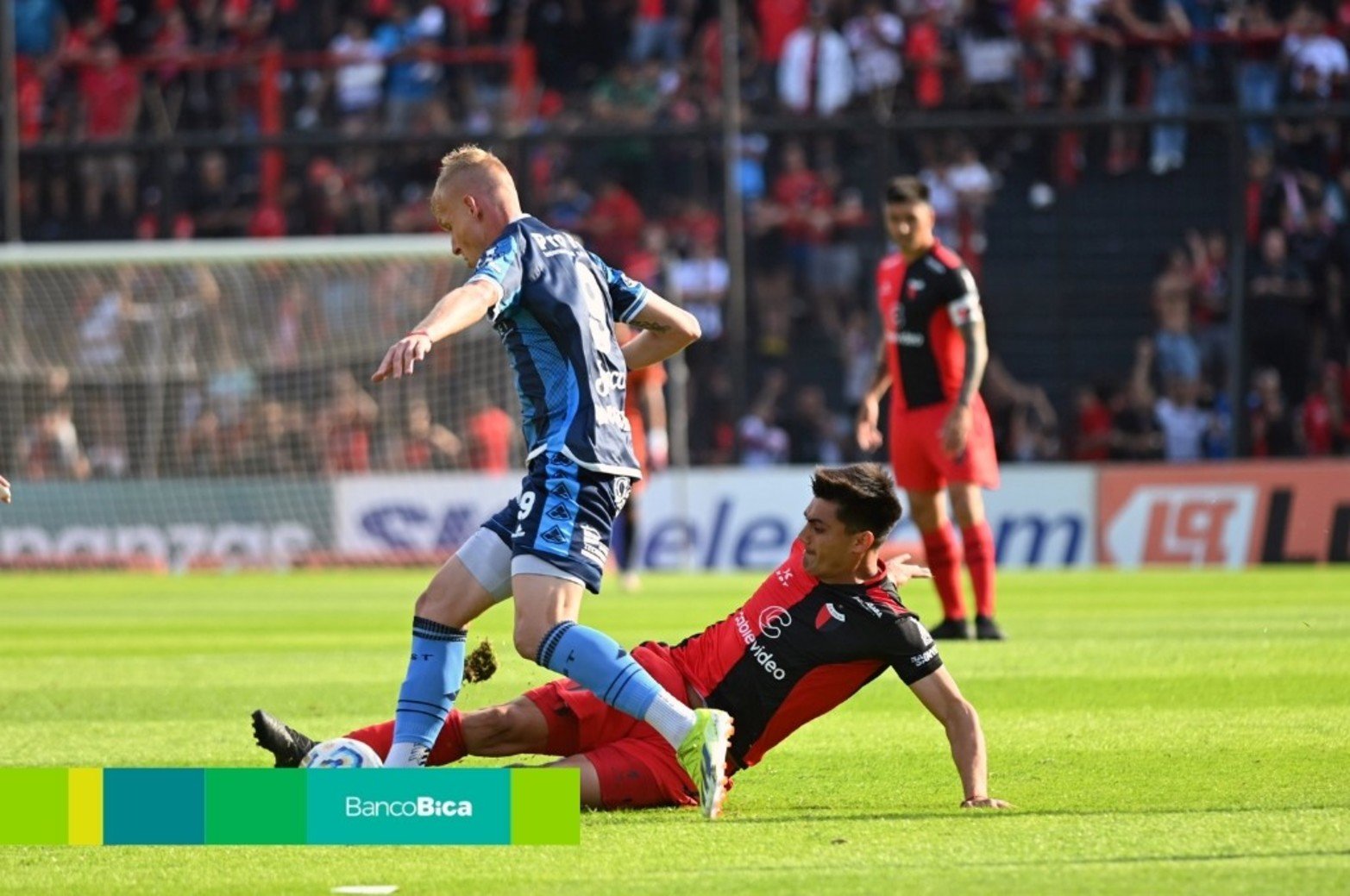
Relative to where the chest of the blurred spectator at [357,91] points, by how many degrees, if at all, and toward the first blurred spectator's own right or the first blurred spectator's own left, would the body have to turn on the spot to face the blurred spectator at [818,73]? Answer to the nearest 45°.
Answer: approximately 45° to the first blurred spectator's own left

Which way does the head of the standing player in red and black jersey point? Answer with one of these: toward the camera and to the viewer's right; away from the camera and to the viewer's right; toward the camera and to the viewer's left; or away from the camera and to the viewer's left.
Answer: toward the camera and to the viewer's left

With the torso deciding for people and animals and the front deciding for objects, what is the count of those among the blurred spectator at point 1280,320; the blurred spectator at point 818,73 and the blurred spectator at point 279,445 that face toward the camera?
3

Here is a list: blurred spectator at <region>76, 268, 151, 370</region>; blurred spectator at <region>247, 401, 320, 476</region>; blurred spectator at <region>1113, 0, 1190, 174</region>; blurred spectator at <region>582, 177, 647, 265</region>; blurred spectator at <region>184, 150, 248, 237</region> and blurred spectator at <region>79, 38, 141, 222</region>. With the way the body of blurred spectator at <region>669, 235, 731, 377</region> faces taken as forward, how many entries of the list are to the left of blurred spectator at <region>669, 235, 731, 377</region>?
1

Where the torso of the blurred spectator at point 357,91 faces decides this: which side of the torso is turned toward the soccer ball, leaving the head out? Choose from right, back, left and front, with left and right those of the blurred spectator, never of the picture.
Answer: front

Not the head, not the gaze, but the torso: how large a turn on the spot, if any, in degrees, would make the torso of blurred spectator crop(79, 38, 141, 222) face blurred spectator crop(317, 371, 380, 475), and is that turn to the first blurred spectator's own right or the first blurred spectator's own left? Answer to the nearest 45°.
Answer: approximately 45° to the first blurred spectator's own left

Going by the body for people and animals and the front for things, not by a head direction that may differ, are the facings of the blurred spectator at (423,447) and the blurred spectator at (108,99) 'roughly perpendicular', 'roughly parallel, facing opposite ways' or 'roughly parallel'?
roughly parallel

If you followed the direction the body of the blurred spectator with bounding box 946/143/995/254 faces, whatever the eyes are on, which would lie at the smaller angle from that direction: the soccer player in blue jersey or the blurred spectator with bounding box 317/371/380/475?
the soccer player in blue jersey

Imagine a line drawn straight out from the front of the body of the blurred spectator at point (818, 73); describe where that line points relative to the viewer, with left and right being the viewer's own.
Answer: facing the viewer

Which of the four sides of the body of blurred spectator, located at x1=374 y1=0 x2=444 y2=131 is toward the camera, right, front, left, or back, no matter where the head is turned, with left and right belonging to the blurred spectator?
front

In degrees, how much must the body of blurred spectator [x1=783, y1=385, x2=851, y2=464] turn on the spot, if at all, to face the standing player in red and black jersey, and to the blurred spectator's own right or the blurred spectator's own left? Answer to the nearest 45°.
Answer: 0° — they already face them

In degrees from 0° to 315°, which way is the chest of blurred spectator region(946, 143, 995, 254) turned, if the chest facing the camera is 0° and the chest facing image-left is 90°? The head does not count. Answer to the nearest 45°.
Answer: approximately 0°

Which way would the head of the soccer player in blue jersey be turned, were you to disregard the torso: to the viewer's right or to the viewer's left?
to the viewer's left

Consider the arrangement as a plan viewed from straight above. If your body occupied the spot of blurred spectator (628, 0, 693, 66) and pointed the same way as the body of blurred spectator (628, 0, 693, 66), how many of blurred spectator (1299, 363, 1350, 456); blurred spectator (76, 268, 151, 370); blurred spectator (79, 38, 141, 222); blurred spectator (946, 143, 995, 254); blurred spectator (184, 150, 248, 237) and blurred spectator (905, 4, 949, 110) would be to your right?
3

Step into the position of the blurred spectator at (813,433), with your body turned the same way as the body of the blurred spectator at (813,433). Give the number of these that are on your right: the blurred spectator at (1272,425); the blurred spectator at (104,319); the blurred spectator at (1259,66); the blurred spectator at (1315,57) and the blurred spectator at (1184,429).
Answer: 1

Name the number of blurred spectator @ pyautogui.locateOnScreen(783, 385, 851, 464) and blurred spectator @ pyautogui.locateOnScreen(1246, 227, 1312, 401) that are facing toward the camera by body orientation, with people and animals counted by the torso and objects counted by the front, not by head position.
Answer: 2

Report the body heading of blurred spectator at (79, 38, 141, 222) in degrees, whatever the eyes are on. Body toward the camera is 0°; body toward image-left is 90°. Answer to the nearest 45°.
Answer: approximately 0°
